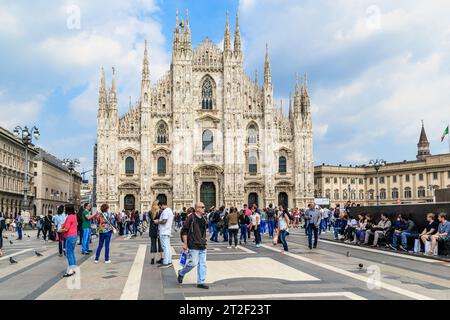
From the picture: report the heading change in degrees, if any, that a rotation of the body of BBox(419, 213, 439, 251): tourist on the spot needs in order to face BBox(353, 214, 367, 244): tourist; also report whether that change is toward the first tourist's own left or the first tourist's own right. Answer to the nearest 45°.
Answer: approximately 90° to the first tourist's own right

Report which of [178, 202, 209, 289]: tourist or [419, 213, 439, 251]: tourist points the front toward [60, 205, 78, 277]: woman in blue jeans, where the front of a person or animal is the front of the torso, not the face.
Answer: [419, 213, 439, 251]: tourist

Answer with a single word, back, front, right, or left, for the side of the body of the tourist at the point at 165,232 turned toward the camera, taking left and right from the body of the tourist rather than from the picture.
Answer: left

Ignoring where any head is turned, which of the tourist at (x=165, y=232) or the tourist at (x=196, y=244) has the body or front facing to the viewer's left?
the tourist at (x=165, y=232)

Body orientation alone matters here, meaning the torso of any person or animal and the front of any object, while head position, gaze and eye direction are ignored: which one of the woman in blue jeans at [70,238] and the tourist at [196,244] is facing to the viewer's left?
the woman in blue jeans

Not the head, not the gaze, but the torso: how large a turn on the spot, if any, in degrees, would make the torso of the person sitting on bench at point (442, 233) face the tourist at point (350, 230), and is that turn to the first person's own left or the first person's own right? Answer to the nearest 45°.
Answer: approximately 45° to the first person's own right

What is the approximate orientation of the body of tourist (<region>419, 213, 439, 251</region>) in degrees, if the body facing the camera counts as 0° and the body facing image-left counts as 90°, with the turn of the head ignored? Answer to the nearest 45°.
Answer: approximately 45°

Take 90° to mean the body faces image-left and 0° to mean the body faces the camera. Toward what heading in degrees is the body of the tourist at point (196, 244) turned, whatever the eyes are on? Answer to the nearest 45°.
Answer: approximately 315°
